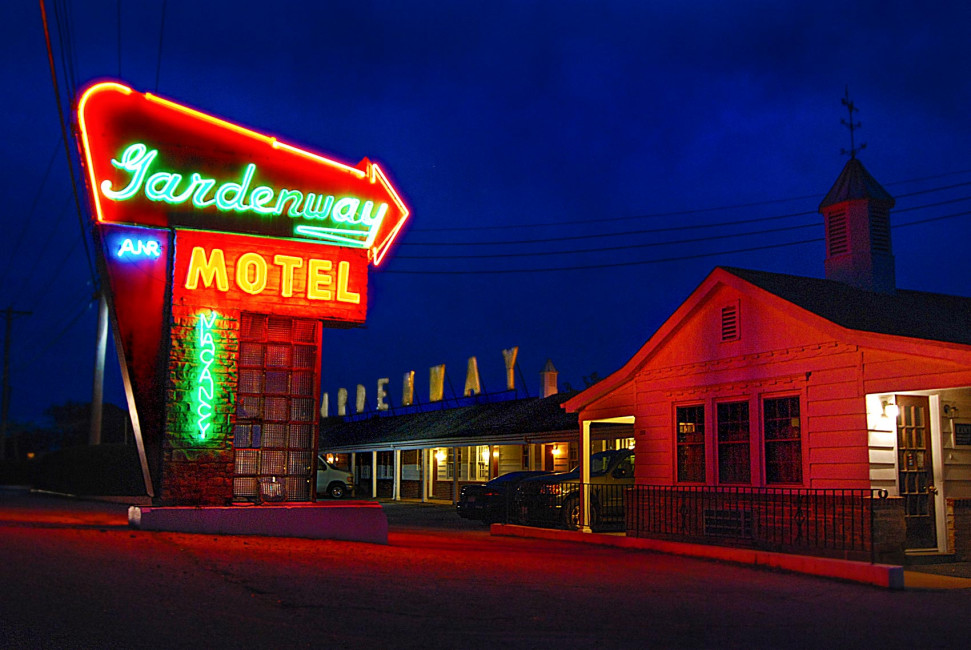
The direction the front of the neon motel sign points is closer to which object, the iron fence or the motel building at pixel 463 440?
the iron fence

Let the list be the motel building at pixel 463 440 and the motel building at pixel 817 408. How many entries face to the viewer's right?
0

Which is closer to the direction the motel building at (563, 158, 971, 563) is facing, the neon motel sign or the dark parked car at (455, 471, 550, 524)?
the neon motel sign

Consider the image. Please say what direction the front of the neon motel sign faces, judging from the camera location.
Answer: facing the viewer

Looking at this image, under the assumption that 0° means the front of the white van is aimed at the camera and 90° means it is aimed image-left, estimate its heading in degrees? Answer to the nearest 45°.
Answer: approximately 270°

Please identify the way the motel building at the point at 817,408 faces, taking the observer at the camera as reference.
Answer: facing the viewer and to the left of the viewer

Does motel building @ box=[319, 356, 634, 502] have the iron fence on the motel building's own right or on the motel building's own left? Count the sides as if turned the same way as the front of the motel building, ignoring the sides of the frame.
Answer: on the motel building's own left

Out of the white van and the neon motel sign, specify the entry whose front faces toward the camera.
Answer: the neon motel sign

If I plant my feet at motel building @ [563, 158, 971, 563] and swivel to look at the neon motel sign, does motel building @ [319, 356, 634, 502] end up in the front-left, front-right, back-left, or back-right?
front-right
